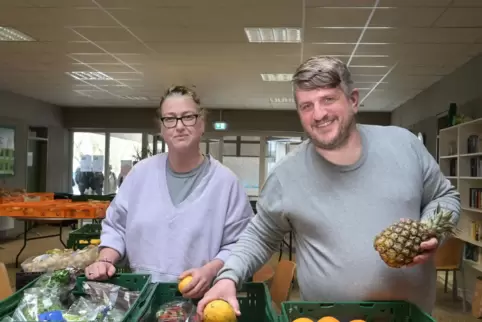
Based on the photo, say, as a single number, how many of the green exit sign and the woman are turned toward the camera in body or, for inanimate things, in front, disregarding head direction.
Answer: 2

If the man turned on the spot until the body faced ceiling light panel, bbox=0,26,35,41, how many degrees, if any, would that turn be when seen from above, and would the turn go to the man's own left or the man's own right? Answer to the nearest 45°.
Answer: approximately 135° to the man's own right

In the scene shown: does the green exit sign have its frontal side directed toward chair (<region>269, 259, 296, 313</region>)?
yes

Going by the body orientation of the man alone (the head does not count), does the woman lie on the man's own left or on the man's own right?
on the man's own right

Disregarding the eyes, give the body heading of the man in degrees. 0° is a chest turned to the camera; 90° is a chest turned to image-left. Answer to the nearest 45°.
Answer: approximately 0°

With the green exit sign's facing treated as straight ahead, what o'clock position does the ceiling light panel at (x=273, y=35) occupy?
The ceiling light panel is roughly at 12 o'clock from the green exit sign.

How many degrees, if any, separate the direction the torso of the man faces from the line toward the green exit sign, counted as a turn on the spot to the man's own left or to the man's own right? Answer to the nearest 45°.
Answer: approximately 180°
